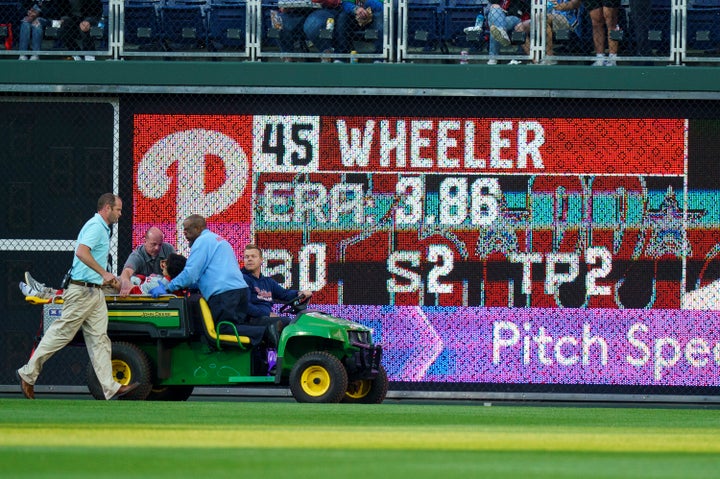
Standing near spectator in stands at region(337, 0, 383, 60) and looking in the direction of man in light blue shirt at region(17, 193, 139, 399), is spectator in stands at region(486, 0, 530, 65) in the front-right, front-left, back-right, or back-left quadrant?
back-left

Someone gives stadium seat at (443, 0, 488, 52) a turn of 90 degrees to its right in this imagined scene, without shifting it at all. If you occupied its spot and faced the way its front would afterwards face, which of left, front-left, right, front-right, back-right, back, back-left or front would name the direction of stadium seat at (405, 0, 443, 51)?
front

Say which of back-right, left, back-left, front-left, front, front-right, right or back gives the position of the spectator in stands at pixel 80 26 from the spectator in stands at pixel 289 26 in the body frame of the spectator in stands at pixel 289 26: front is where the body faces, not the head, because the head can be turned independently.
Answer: right

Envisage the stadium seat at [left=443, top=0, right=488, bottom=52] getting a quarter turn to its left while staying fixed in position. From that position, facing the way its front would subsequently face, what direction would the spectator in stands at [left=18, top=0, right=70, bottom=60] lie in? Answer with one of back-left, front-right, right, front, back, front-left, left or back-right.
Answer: back

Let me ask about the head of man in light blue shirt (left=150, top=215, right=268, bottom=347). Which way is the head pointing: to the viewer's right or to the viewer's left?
to the viewer's left

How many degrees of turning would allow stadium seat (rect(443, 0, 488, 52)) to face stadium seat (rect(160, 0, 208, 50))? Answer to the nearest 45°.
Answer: approximately 90° to its right

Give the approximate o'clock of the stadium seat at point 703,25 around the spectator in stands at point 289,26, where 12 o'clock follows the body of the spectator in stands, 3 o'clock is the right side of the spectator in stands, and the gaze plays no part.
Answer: The stadium seat is roughly at 9 o'clock from the spectator in stands.

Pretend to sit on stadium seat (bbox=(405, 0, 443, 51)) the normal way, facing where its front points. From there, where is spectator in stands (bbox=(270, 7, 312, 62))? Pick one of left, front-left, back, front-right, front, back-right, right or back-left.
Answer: right
